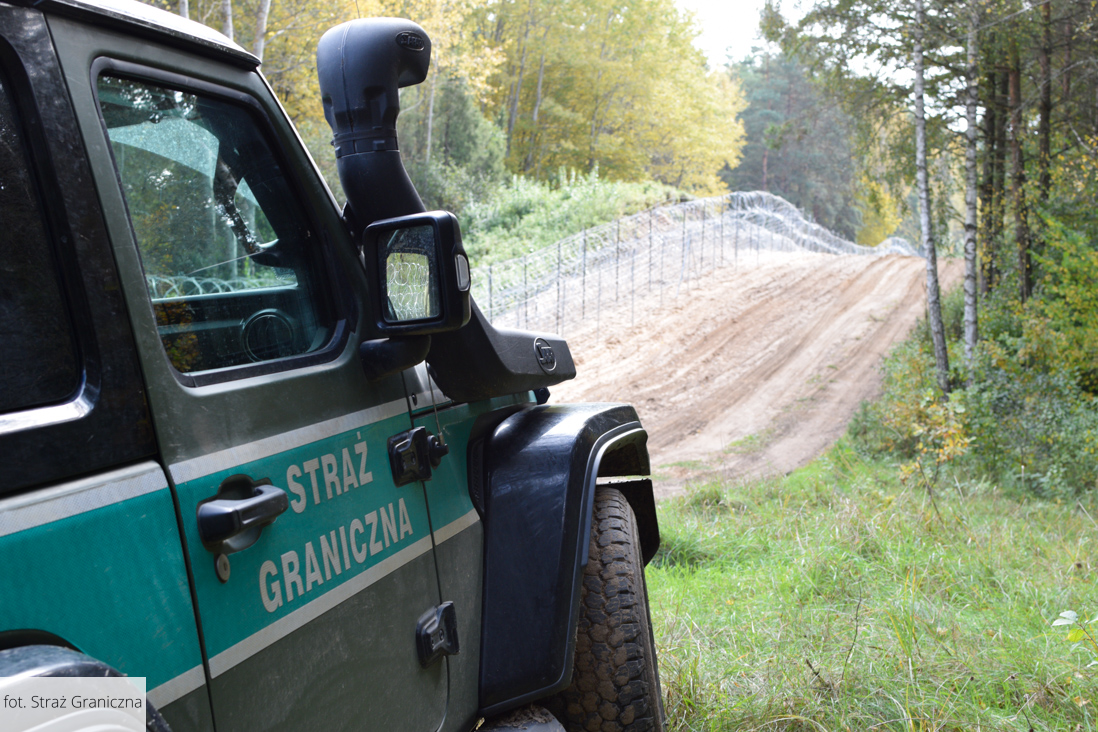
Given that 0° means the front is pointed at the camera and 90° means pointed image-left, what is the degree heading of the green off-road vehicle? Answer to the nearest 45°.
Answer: approximately 225°

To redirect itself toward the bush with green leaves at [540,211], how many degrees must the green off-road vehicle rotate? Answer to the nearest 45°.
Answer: approximately 45° to its left
